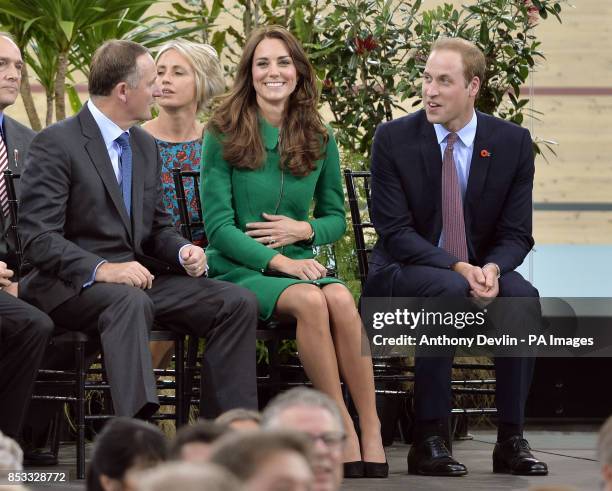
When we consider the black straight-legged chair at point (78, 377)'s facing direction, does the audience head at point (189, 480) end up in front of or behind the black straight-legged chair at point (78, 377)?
in front

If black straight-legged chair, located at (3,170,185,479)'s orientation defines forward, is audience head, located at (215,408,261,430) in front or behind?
in front

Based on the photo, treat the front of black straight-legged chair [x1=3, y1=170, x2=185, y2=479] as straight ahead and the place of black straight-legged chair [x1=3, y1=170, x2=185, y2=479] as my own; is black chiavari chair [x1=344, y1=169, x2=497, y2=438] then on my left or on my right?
on my left

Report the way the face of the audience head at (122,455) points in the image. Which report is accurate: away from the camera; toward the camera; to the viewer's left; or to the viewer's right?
away from the camera

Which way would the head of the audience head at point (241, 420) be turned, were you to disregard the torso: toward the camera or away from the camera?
away from the camera

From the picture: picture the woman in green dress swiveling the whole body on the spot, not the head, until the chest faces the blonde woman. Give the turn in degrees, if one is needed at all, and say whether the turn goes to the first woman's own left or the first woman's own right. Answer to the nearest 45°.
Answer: approximately 180°

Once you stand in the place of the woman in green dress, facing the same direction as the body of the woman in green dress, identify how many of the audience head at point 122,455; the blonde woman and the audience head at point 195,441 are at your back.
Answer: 1

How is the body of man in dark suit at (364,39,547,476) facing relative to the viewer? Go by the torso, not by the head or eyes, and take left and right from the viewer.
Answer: facing the viewer

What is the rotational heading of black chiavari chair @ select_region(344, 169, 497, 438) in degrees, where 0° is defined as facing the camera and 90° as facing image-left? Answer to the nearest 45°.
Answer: approximately 315°

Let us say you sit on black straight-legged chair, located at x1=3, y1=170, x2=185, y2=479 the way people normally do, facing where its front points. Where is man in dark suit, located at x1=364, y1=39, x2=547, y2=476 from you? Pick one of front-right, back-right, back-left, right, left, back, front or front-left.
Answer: front-left

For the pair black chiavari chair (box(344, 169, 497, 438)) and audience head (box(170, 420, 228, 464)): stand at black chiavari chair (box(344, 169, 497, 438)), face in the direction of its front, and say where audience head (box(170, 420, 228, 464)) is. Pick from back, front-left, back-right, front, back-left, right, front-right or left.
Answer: front-right

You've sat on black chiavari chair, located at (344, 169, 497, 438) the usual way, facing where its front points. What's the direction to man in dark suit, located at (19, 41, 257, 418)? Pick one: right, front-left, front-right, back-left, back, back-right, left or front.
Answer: right

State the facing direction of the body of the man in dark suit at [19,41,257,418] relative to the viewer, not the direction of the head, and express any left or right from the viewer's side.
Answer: facing the viewer and to the right of the viewer

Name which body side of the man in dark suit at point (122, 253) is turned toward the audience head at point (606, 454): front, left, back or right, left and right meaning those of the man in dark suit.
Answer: front
